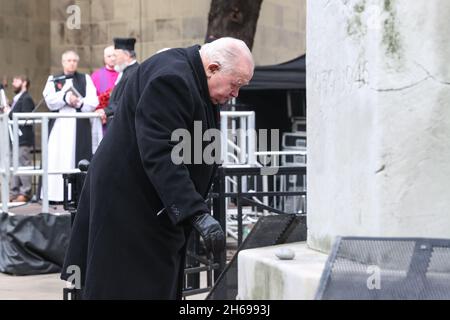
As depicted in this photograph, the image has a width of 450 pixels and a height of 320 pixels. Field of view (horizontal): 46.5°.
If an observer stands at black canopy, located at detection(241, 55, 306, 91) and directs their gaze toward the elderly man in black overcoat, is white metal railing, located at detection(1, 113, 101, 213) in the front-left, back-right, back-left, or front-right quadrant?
front-right

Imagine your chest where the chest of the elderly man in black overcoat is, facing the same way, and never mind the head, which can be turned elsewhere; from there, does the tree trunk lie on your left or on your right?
on your left

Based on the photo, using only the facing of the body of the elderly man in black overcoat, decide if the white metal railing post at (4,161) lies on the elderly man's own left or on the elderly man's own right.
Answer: on the elderly man's own left

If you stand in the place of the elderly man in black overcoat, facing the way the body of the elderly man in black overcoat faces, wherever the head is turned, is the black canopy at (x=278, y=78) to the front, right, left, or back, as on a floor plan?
left

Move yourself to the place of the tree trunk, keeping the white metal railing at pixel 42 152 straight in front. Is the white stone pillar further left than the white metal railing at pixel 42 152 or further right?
left

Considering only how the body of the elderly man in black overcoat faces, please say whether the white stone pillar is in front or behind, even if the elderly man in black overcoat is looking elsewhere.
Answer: in front

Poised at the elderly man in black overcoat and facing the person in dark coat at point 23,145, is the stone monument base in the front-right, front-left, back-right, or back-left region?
back-right

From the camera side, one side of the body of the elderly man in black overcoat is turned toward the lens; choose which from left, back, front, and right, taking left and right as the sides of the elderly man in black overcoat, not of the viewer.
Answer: right
